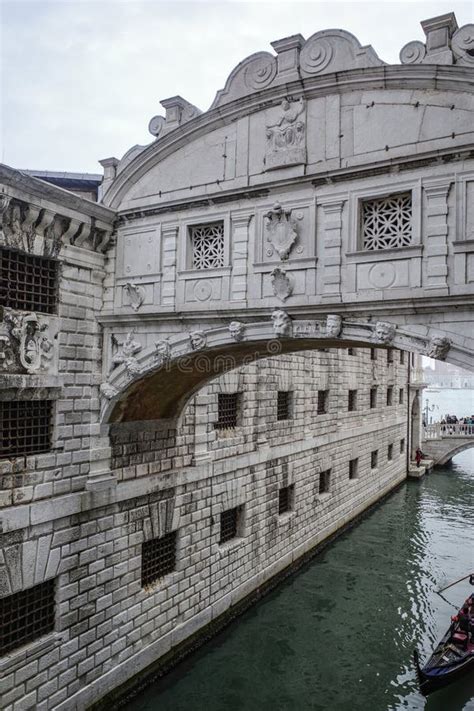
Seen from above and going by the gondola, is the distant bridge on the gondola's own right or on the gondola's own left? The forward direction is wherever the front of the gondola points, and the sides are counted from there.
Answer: on the gondola's own right
